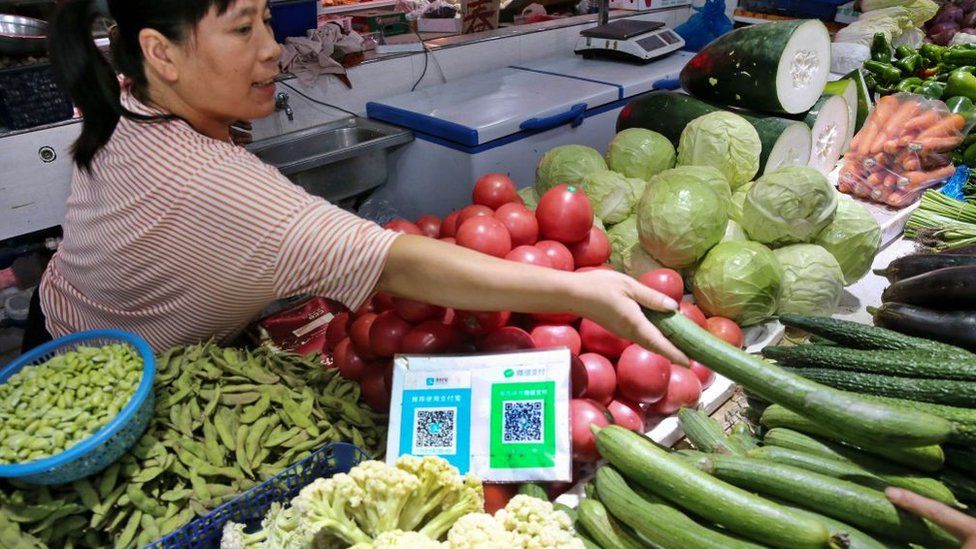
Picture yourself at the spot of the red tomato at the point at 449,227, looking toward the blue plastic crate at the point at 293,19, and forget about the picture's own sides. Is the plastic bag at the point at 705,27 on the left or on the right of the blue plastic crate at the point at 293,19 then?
right

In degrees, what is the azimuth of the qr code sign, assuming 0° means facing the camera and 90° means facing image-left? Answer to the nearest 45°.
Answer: approximately 0°

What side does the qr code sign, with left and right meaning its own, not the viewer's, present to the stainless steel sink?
back

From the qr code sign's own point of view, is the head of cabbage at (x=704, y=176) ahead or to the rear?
to the rear

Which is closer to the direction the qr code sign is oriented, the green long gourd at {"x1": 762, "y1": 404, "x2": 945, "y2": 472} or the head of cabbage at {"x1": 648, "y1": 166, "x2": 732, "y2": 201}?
the green long gourd

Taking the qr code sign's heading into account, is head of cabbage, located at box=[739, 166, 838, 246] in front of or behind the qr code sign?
behind

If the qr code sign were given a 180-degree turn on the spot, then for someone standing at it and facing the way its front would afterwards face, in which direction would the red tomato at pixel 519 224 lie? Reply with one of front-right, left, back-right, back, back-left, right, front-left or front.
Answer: front

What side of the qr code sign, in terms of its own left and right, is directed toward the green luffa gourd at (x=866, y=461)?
left

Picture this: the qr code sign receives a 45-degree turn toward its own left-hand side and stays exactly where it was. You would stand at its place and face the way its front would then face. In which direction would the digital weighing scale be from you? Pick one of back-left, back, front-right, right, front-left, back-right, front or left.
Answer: back-left

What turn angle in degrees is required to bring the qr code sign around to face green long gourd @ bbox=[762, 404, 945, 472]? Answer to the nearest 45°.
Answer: approximately 90° to its left

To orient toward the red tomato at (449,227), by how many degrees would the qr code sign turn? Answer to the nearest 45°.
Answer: approximately 180°

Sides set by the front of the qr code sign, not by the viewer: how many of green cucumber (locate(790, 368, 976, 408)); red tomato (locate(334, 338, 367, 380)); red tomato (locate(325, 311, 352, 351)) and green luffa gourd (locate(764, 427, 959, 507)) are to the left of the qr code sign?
2

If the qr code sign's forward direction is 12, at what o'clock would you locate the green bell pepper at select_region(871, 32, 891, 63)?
The green bell pepper is roughly at 7 o'clock from the qr code sign.
